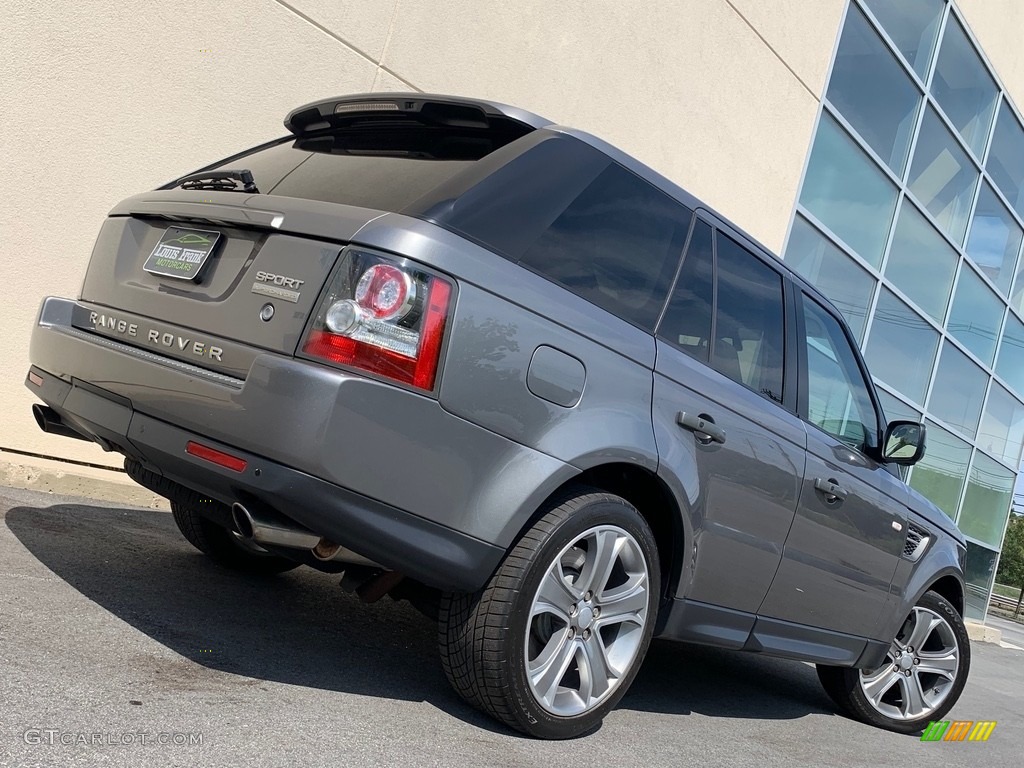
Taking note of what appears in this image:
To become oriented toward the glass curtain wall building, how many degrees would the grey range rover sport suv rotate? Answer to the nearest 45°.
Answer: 0° — it already faces it

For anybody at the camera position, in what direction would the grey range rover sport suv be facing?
facing away from the viewer and to the right of the viewer
